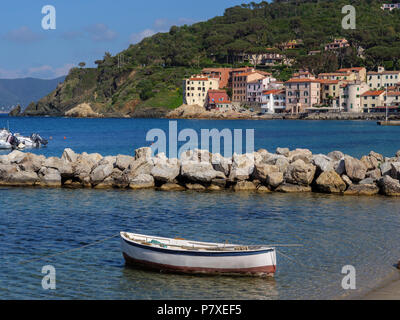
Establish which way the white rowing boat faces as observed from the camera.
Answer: facing to the left of the viewer

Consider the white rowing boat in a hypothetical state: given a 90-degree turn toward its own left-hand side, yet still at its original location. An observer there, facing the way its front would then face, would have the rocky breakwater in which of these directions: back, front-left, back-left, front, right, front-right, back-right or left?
back
